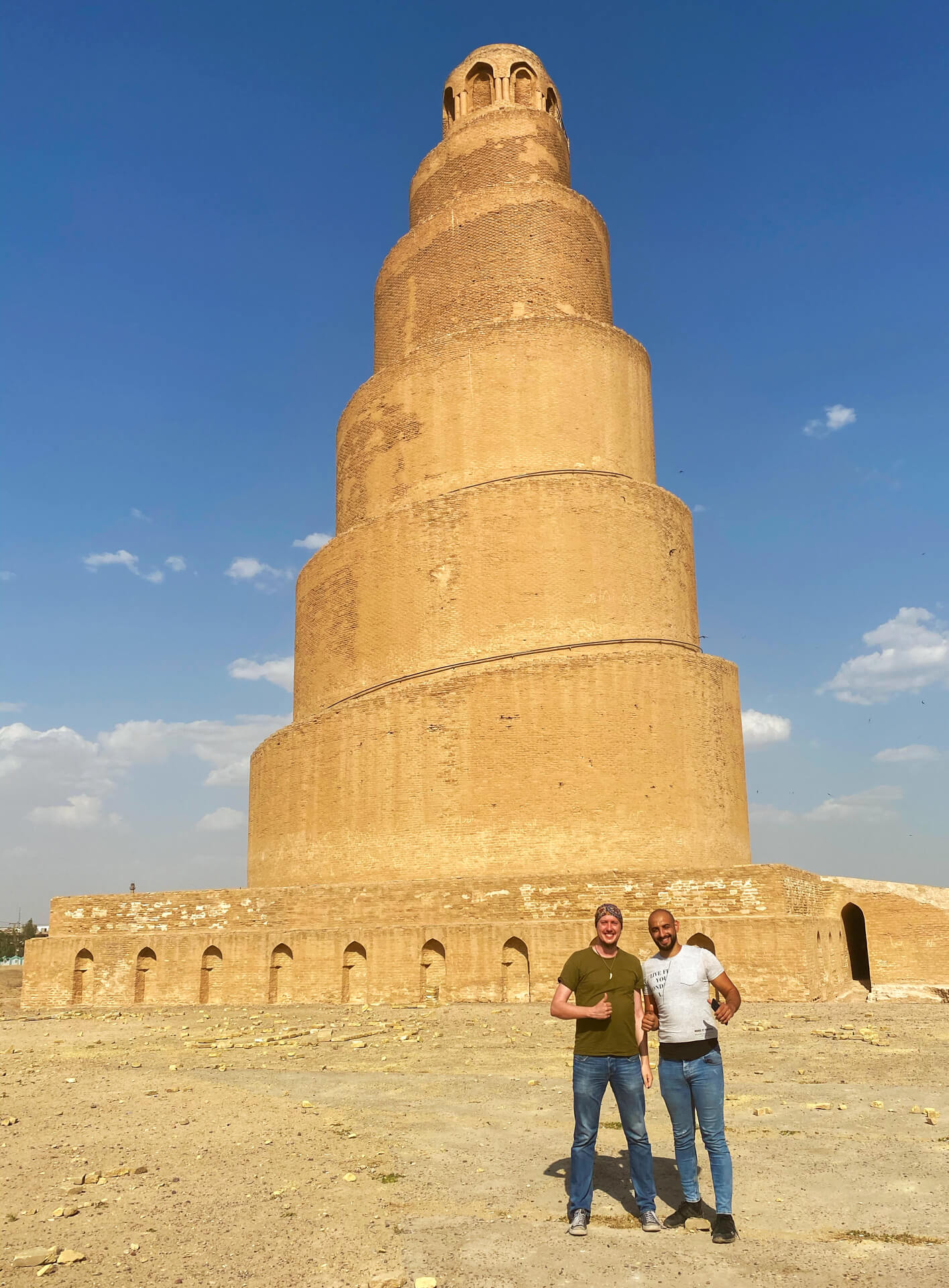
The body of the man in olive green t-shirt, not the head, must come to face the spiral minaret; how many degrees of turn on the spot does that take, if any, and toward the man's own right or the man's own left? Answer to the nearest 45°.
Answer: approximately 180°

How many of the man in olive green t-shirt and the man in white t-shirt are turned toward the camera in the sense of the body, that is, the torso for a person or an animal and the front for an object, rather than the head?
2

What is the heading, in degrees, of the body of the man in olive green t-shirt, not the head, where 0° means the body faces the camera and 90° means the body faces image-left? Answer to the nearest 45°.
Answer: approximately 0°

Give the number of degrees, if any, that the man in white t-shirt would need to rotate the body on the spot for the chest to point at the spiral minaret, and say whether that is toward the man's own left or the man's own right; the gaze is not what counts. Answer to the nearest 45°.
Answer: approximately 180°

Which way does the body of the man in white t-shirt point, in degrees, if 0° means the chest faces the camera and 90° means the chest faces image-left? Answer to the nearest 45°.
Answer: approximately 0°
